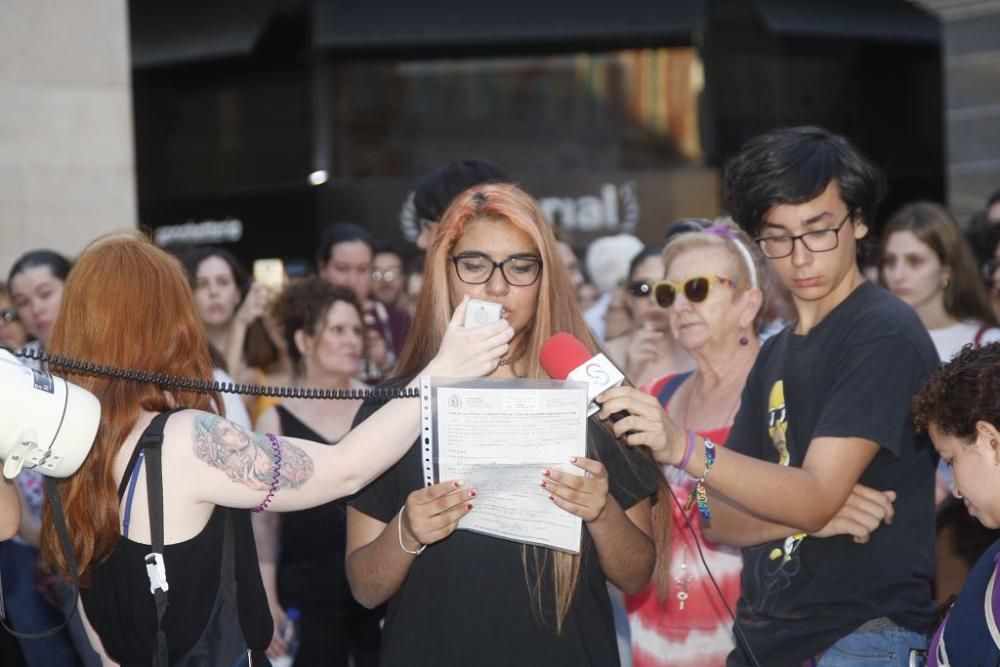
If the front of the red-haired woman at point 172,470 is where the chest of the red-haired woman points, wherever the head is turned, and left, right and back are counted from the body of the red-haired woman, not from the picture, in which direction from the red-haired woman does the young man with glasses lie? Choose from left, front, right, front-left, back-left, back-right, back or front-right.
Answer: front-right

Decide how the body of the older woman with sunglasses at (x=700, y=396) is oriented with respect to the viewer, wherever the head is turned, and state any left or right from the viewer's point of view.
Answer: facing the viewer and to the left of the viewer

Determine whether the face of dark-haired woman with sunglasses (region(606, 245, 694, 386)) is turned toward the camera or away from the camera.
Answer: toward the camera

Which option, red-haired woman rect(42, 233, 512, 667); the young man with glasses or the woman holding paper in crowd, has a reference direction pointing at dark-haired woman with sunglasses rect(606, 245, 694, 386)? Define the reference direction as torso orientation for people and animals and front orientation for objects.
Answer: the red-haired woman

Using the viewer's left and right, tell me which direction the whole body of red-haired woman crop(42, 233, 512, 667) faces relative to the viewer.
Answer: facing away from the viewer and to the right of the viewer

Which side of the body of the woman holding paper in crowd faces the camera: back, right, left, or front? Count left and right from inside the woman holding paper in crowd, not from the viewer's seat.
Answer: front

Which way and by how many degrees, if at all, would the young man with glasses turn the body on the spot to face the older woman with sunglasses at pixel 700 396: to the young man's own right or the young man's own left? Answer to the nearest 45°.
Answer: approximately 135° to the young man's own right

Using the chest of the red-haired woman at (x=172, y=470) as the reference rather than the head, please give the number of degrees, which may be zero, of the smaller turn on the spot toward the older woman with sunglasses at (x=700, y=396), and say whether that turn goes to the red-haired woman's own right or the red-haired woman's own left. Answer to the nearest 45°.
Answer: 0° — they already face them

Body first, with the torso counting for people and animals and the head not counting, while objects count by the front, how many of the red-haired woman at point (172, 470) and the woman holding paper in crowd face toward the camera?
1

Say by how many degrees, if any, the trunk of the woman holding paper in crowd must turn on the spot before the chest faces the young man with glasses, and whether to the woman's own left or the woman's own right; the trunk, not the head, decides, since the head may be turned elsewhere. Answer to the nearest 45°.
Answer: approximately 90° to the woman's own left

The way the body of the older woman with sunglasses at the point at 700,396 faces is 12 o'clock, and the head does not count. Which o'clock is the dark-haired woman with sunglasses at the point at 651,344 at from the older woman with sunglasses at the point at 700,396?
the dark-haired woman with sunglasses at the point at 651,344 is roughly at 4 o'clock from the older woman with sunglasses at the point at 700,396.

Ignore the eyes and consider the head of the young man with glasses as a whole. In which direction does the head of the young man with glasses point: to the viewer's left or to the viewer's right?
to the viewer's left
